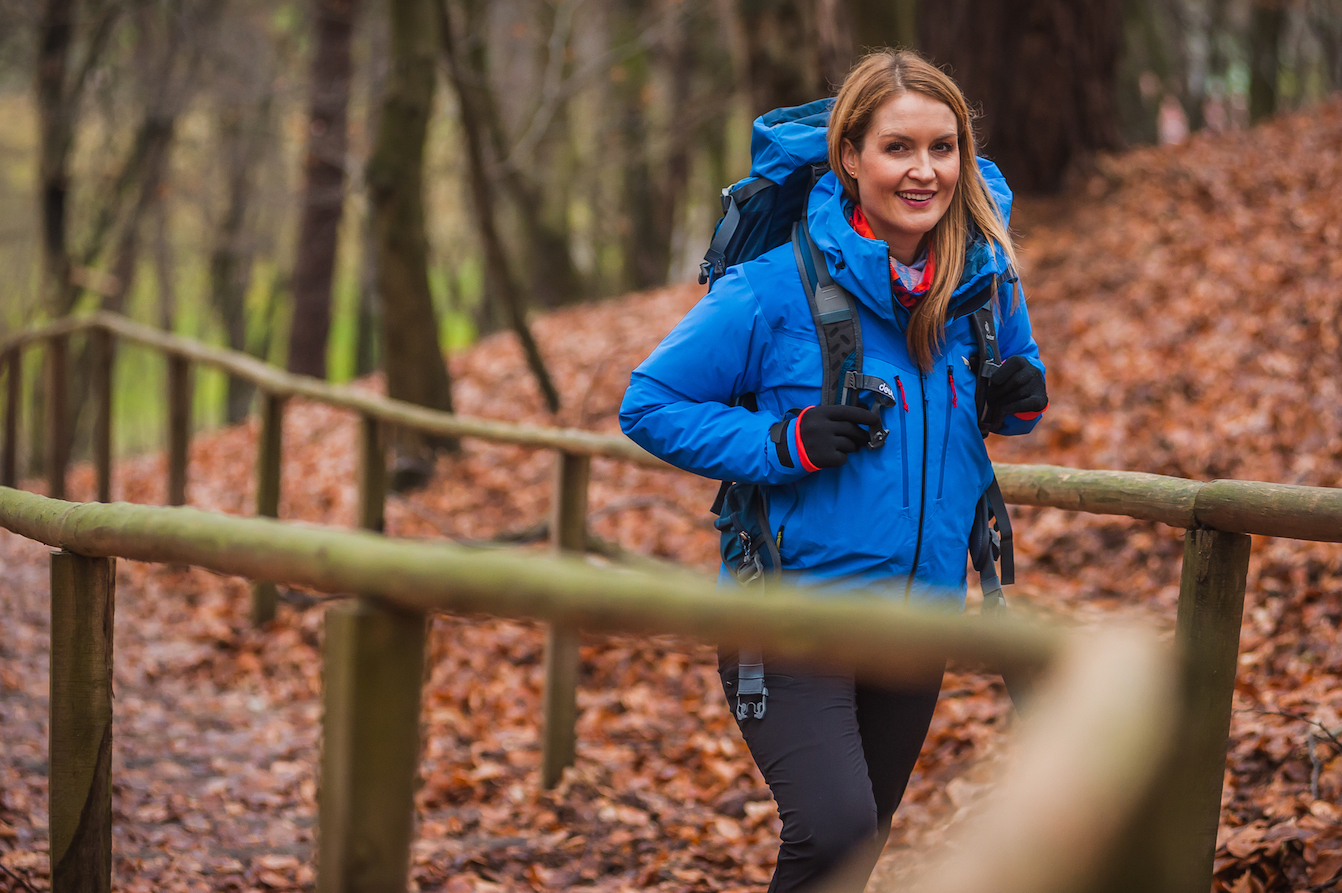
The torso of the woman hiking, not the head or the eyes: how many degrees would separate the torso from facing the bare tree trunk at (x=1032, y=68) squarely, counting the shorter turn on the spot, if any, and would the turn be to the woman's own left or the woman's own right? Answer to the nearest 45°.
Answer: approximately 135° to the woman's own left

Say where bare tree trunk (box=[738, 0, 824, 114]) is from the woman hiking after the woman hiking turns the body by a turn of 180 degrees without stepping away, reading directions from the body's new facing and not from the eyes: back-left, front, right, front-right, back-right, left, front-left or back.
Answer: front-right

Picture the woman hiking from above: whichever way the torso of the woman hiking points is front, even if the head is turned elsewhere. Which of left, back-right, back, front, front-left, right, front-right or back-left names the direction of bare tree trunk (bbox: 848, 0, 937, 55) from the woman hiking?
back-left

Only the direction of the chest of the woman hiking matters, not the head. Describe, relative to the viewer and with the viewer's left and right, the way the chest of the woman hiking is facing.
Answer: facing the viewer and to the right of the viewer

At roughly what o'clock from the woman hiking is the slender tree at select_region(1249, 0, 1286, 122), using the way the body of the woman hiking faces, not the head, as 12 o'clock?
The slender tree is roughly at 8 o'clock from the woman hiking.

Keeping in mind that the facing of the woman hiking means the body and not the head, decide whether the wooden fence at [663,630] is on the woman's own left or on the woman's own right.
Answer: on the woman's own right

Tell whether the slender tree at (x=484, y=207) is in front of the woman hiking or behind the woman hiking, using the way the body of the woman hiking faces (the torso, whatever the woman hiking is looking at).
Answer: behind

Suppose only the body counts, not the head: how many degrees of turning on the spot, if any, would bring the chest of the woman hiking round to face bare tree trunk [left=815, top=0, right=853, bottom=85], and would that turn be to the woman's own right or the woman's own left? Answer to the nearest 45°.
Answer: approximately 135° to the woman's own left

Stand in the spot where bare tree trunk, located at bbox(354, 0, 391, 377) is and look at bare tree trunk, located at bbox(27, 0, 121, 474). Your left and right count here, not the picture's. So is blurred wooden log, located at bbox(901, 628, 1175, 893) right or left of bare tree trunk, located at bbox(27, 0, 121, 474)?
left

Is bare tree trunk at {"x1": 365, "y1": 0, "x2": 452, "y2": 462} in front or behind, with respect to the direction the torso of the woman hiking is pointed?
behind

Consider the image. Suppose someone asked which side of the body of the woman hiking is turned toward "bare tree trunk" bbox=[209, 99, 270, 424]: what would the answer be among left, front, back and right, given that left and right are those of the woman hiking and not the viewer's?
back
